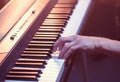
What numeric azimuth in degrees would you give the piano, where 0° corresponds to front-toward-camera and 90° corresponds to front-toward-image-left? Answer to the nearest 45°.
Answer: approximately 270°
